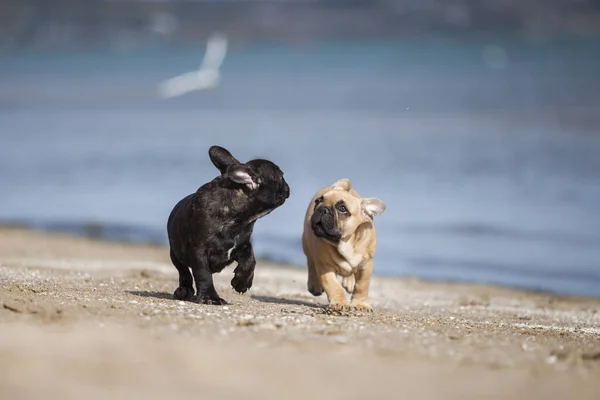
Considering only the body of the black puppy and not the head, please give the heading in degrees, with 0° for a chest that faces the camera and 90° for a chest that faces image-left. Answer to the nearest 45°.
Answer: approximately 315°
